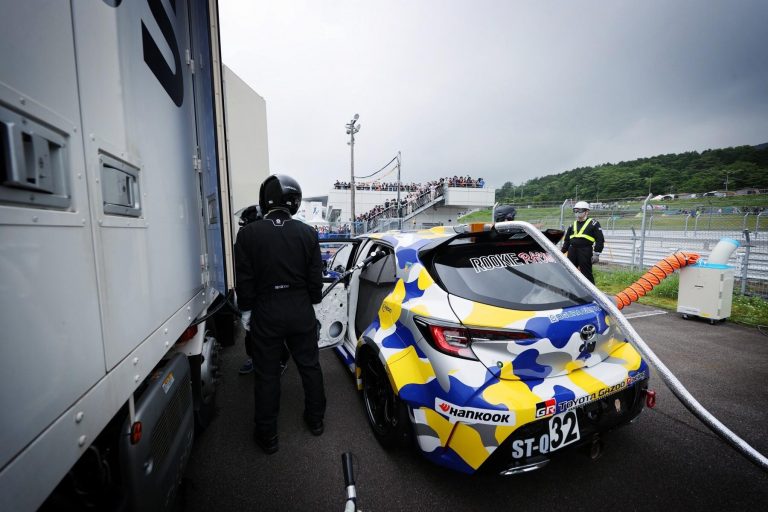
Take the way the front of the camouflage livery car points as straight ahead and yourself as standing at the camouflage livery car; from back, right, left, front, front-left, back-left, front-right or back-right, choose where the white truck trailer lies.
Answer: left

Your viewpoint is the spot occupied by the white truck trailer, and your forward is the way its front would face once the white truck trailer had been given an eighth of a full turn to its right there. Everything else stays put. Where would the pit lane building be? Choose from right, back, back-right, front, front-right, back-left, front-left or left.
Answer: front

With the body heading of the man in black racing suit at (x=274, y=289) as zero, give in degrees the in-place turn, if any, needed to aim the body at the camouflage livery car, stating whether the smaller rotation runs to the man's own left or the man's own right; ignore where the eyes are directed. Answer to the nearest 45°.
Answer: approximately 45° to the man's own right

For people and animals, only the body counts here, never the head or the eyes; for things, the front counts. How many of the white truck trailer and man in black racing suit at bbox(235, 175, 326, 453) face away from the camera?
2

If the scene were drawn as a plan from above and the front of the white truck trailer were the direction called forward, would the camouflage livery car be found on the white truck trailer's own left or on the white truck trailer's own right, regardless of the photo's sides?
on the white truck trailer's own right

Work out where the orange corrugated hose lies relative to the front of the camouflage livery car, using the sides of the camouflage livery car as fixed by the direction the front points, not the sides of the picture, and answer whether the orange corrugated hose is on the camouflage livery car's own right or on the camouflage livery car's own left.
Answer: on the camouflage livery car's own right

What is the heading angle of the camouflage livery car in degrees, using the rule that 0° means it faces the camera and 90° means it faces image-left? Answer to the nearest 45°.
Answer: approximately 135°

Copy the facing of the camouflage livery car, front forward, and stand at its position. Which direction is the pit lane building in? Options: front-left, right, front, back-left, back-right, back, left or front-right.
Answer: front-right

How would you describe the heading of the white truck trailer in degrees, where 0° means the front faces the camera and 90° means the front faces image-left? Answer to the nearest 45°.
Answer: approximately 180°

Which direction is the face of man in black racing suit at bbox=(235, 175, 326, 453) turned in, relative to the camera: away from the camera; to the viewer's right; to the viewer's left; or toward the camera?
away from the camera

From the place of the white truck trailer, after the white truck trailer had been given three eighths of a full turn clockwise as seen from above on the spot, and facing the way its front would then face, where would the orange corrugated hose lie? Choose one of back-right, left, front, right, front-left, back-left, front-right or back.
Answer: front-left

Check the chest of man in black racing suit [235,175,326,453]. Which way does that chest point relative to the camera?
away from the camera
